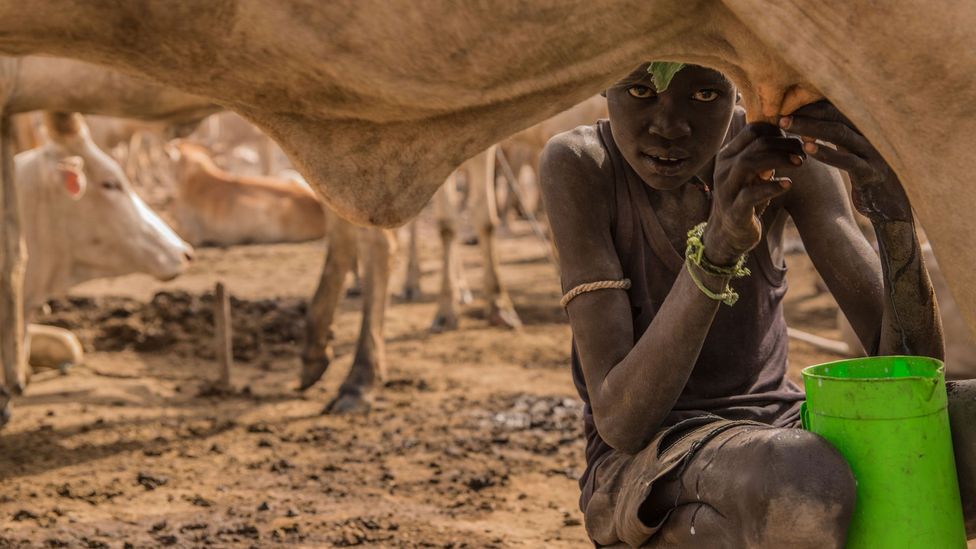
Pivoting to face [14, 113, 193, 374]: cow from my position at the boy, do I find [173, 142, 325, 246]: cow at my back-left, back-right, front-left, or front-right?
front-right

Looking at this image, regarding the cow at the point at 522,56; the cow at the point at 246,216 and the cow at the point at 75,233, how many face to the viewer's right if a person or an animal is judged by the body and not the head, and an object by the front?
1

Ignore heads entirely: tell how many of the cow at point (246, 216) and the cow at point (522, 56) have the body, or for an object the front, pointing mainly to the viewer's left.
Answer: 2

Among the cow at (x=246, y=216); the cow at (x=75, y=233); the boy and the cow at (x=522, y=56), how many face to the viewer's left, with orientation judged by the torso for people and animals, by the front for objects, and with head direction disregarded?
2

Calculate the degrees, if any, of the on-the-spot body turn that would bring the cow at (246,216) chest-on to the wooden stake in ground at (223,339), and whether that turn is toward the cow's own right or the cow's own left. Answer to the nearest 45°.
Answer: approximately 90° to the cow's own left

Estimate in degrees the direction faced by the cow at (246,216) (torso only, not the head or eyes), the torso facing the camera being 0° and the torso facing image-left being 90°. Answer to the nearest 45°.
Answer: approximately 90°

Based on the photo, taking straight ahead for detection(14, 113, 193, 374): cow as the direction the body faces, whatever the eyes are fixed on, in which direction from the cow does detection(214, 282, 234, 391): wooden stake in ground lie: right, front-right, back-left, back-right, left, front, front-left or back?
front-right

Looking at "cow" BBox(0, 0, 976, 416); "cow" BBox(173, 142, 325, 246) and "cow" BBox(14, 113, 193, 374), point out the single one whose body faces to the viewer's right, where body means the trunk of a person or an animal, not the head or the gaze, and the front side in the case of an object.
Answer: "cow" BBox(14, 113, 193, 374)

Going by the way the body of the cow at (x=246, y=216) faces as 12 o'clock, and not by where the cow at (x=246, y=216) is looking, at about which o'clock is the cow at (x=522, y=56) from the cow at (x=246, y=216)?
the cow at (x=522, y=56) is roughly at 9 o'clock from the cow at (x=246, y=216).

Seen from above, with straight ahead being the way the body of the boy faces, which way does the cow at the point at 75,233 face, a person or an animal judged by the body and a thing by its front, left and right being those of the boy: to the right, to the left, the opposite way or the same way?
to the left

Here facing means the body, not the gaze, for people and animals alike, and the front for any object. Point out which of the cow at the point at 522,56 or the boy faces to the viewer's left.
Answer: the cow

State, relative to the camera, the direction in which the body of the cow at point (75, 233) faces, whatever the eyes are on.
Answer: to the viewer's right
